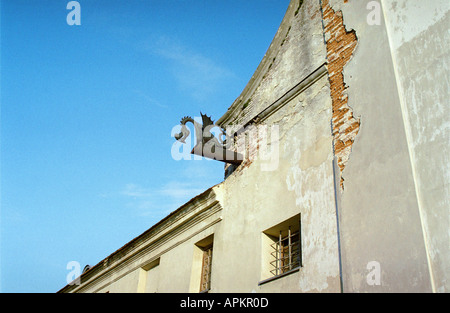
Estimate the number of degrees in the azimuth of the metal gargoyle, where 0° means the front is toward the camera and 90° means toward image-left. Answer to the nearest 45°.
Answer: approximately 90°
